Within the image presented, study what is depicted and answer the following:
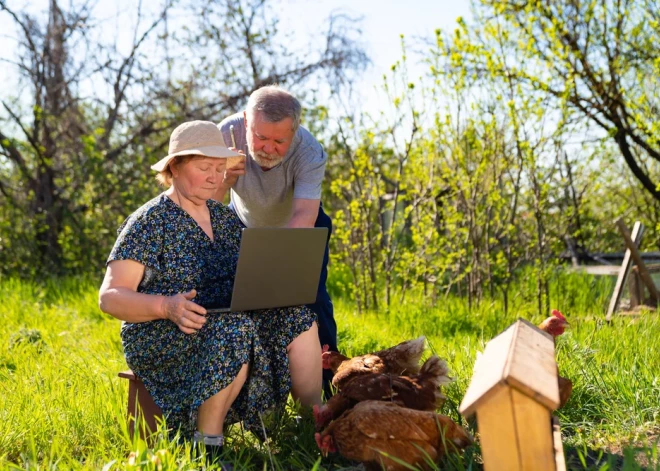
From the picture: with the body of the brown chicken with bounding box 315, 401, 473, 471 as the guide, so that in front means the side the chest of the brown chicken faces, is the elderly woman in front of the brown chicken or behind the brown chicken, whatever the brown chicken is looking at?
in front

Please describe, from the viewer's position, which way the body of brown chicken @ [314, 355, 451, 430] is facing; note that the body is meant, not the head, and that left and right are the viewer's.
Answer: facing to the left of the viewer

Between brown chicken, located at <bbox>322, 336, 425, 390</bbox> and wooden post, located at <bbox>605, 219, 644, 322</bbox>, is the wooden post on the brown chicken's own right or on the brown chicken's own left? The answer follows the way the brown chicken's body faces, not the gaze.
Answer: on the brown chicken's own right

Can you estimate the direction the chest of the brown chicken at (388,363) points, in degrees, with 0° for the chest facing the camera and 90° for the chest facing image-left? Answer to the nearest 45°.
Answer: approximately 90°

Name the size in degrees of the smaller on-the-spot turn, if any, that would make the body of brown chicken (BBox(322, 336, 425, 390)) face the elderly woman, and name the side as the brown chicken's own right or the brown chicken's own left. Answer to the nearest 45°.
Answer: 0° — it already faces them

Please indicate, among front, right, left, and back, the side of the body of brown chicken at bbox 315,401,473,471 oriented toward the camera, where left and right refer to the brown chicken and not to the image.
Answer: left

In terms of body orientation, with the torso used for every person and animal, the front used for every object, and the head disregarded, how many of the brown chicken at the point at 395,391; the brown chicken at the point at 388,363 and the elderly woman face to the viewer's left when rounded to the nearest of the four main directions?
2

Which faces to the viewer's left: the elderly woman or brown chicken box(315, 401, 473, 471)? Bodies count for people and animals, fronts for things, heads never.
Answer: the brown chicken

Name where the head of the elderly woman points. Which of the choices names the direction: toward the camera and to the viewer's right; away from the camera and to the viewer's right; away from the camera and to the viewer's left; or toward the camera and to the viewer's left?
toward the camera and to the viewer's right

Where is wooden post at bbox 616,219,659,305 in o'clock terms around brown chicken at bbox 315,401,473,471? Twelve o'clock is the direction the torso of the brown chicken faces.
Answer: The wooden post is roughly at 4 o'clock from the brown chicken.

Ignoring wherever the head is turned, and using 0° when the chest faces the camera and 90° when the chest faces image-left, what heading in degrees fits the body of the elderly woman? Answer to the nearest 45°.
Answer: approximately 315°
